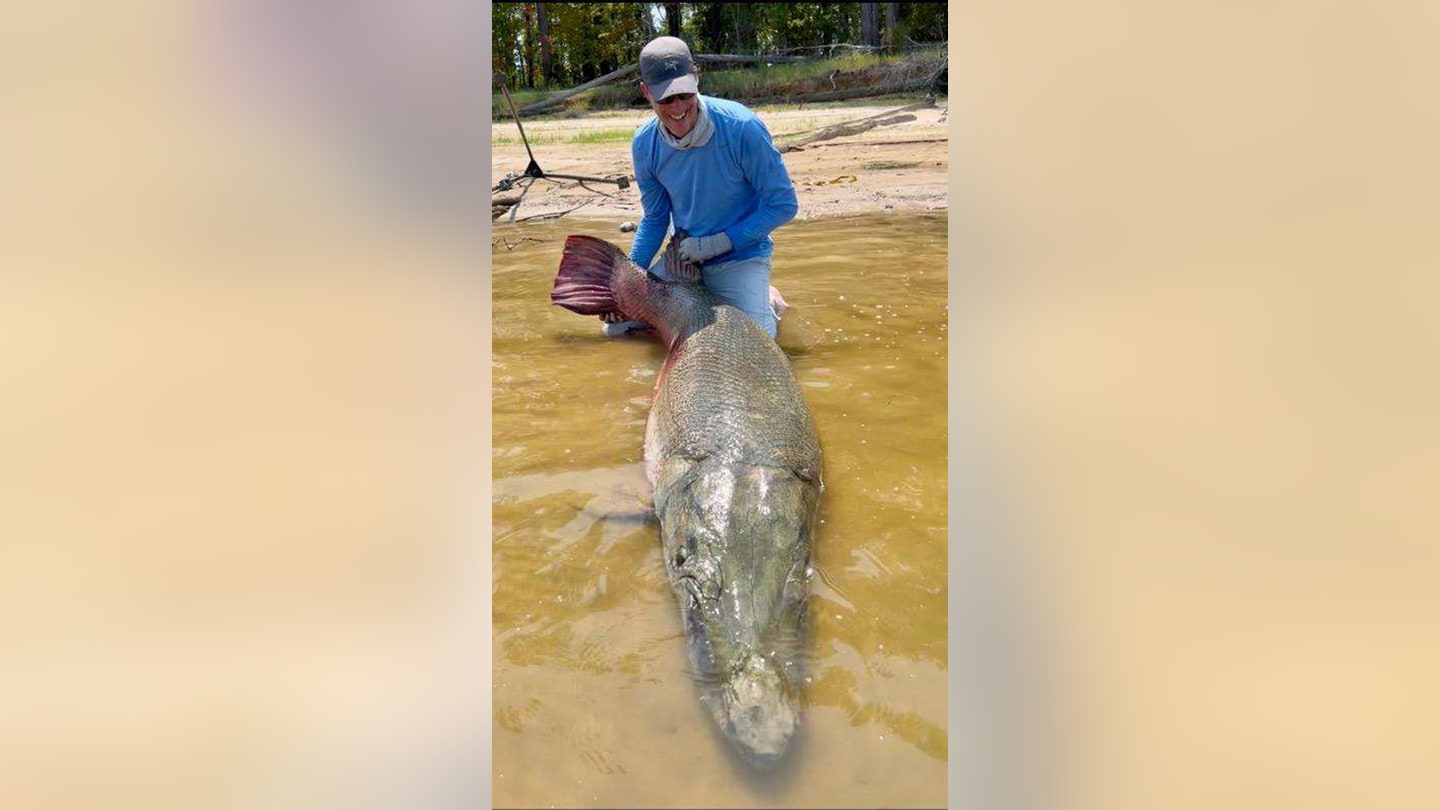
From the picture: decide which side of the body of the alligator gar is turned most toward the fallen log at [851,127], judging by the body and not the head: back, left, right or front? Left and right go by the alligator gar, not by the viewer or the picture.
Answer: back

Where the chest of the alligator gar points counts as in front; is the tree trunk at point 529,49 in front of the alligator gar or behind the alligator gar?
behind

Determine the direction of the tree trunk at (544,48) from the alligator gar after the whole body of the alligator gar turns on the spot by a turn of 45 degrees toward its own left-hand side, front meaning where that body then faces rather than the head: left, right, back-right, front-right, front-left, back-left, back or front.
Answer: back-left

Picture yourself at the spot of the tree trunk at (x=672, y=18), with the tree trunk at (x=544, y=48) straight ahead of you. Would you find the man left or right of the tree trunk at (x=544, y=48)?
left

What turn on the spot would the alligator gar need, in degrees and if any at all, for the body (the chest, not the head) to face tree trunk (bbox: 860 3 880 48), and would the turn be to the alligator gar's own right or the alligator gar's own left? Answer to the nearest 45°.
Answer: approximately 180°

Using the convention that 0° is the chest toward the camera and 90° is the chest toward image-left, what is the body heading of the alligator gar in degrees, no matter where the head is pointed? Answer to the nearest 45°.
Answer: approximately 0°

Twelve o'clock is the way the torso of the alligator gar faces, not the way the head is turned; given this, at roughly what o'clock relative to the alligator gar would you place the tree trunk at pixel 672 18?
The tree trunk is roughly at 6 o'clock from the alligator gar.
